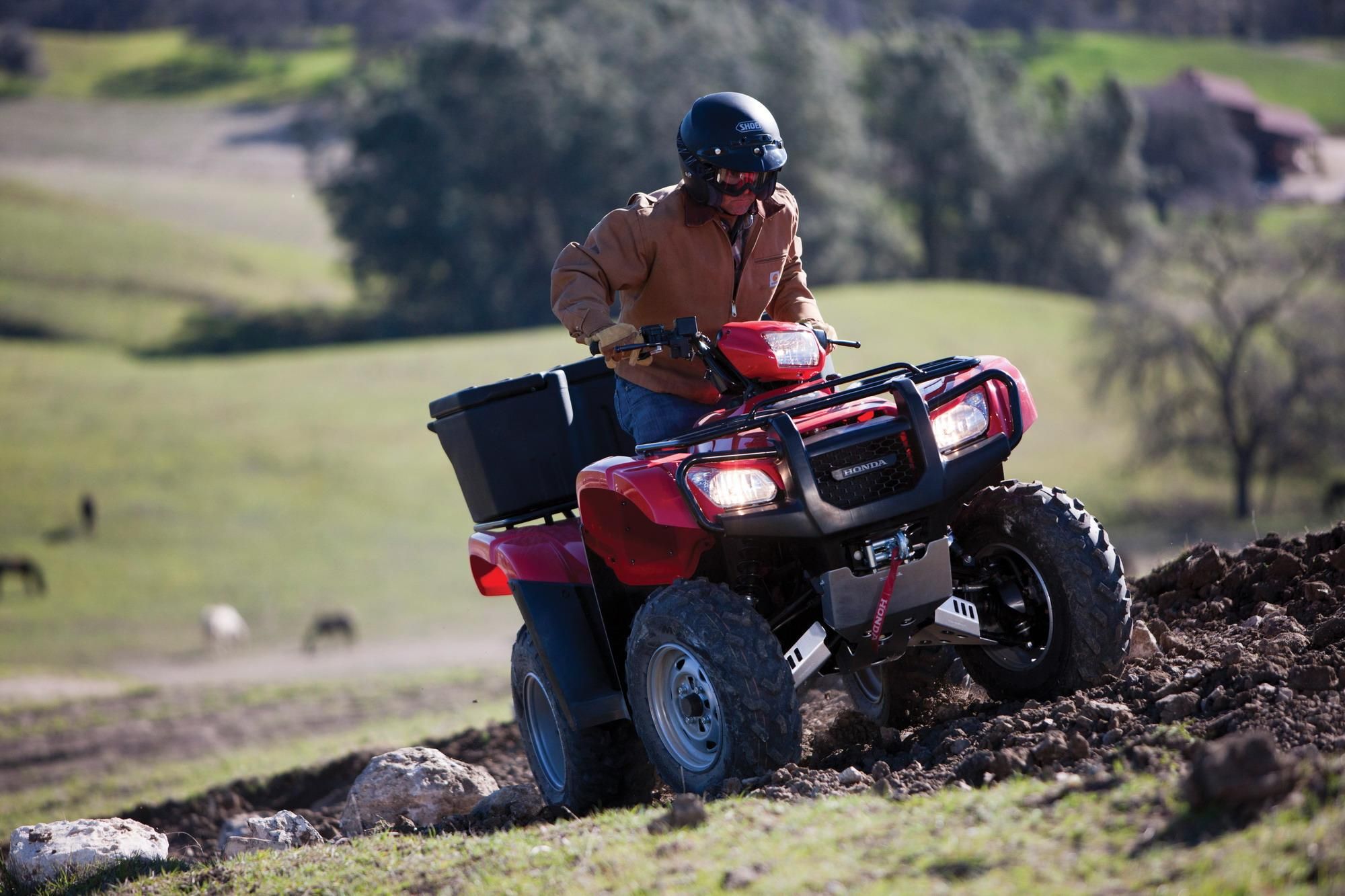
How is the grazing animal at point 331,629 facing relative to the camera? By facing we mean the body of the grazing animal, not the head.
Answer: to the viewer's left

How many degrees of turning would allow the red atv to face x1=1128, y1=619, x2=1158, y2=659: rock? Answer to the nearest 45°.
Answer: approximately 90° to its left

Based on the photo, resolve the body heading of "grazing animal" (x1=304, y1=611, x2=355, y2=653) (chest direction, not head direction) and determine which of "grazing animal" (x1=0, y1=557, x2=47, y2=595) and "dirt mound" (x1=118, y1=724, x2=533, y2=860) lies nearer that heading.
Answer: the grazing animal

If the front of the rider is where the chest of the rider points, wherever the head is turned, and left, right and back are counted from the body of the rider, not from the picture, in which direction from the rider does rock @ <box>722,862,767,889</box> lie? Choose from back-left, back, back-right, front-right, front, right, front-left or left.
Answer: front-right

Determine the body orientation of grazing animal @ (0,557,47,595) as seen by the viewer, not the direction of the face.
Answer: to the viewer's right

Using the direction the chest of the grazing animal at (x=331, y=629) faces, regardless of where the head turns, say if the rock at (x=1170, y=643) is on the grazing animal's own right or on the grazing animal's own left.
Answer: on the grazing animal's own left

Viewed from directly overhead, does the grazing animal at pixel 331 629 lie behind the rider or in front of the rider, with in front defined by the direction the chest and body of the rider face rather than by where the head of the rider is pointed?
behind

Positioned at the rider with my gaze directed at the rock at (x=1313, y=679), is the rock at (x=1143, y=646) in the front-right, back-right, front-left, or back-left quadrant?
front-left

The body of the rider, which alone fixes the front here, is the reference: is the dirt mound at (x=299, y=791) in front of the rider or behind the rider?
behind

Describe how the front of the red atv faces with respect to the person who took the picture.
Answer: facing the viewer and to the right of the viewer

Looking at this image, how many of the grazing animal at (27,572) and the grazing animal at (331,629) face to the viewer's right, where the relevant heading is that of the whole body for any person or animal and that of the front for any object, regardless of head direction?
1

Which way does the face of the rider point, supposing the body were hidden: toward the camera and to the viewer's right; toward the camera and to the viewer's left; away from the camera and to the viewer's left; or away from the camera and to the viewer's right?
toward the camera and to the viewer's right
